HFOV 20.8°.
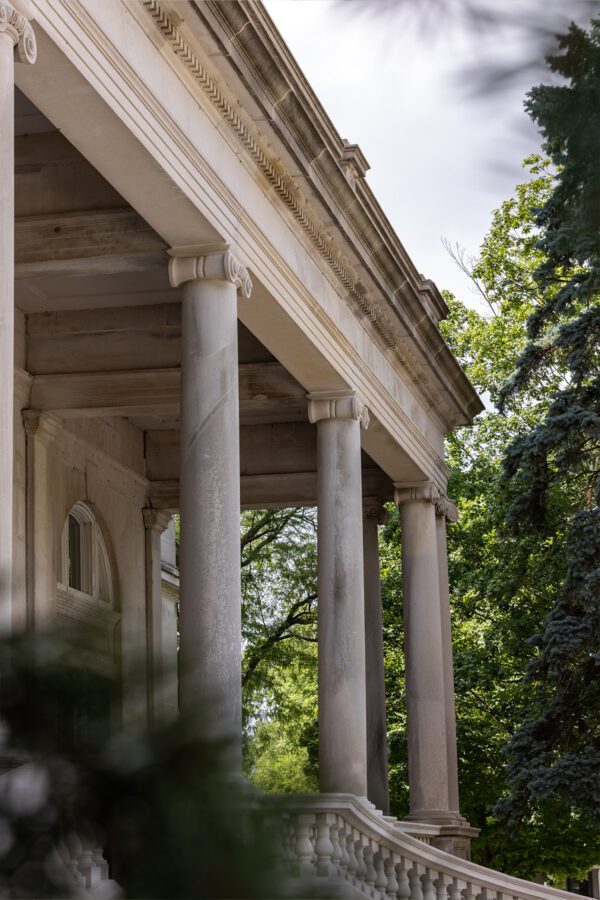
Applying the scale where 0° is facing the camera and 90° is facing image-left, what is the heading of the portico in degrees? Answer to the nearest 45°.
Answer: approximately 315°

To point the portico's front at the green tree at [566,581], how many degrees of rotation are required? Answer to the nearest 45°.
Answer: approximately 90° to its left
